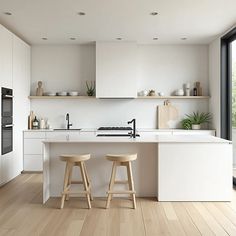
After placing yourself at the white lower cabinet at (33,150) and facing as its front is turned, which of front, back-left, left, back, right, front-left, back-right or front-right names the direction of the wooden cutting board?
left

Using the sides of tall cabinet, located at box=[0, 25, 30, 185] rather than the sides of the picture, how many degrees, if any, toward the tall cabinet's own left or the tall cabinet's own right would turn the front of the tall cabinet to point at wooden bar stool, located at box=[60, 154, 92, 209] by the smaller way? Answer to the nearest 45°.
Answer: approximately 90° to the tall cabinet's own right

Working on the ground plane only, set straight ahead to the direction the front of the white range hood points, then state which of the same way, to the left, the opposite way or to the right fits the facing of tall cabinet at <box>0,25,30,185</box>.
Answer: to the left

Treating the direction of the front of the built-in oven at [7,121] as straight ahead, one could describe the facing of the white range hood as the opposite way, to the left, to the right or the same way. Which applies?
to the right

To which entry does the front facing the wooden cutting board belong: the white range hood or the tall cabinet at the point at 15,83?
the tall cabinet

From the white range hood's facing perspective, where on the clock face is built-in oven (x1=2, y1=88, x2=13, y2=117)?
The built-in oven is roughly at 2 o'clock from the white range hood.

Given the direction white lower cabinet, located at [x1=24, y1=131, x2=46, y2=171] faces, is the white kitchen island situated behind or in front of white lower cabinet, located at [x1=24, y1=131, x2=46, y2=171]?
in front

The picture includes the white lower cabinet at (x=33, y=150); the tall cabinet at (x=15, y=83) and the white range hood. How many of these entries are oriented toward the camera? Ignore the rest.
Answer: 2

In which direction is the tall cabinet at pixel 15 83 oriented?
to the viewer's right

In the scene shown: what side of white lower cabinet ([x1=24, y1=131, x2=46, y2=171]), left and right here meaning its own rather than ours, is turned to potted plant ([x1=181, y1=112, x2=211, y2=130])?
left

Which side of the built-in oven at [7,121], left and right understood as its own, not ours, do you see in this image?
right

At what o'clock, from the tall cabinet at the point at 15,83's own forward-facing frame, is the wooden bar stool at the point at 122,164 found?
The wooden bar stool is roughly at 2 o'clock from the tall cabinet.
